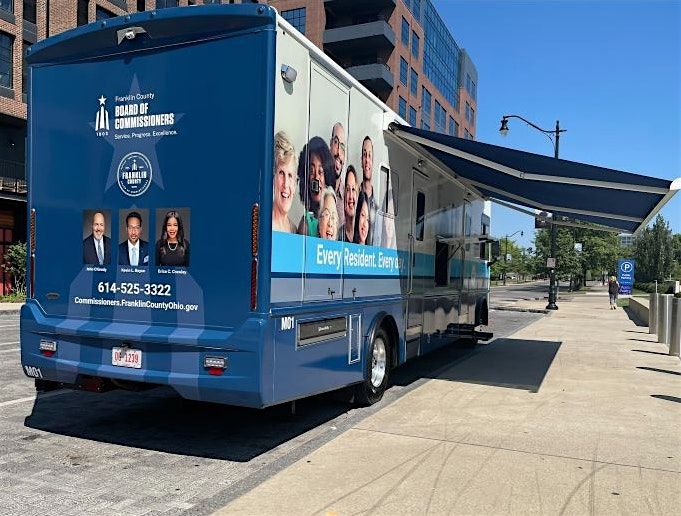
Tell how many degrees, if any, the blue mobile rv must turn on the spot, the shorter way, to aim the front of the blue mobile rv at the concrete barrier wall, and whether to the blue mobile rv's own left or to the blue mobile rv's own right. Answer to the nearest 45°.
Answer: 0° — it already faces it

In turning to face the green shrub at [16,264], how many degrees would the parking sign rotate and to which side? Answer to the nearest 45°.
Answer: approximately 45° to its right

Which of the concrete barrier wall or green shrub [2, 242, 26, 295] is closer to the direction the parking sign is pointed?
the concrete barrier wall

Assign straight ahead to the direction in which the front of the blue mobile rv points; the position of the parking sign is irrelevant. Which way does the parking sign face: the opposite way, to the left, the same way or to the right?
the opposite way

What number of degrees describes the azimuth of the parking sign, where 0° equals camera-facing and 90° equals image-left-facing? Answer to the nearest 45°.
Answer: approximately 0°

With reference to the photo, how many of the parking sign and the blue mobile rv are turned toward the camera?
1

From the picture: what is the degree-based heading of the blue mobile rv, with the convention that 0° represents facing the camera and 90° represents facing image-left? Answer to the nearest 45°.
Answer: approximately 225°

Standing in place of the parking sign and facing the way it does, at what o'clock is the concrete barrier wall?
The concrete barrier wall is roughly at 12 o'clock from the parking sign.

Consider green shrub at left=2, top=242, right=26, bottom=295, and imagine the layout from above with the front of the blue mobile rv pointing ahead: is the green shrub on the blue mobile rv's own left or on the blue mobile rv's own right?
on the blue mobile rv's own left
